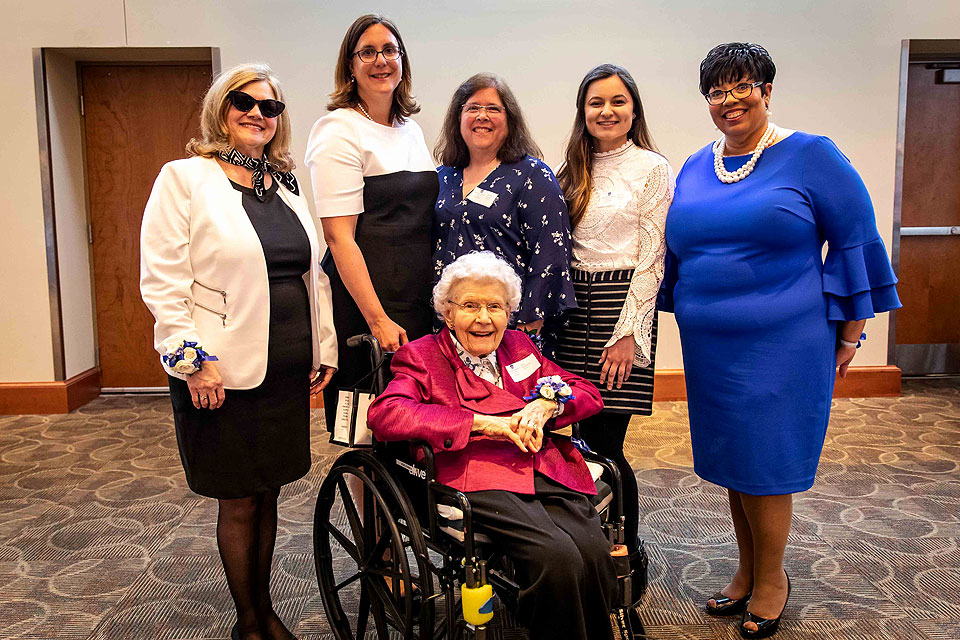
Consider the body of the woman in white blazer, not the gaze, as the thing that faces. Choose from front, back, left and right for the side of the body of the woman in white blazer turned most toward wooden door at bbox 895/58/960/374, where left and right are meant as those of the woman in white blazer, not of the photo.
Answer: left

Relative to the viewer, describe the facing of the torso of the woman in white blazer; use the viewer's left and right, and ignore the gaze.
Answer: facing the viewer and to the right of the viewer

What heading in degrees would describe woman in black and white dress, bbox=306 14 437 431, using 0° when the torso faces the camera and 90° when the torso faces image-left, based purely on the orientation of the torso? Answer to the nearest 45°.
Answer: approximately 315°

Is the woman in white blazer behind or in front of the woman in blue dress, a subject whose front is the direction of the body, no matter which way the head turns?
in front

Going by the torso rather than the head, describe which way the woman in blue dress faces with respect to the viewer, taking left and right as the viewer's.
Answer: facing the viewer and to the left of the viewer

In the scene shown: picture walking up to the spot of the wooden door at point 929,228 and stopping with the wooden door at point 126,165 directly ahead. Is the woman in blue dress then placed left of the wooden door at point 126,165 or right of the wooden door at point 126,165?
left

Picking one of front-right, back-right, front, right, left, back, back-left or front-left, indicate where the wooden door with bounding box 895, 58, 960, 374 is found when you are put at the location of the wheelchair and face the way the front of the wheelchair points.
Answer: left

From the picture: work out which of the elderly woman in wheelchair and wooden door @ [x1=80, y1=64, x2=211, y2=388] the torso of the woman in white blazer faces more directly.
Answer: the elderly woman in wheelchair

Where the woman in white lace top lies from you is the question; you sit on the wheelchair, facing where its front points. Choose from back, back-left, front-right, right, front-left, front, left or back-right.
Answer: left
